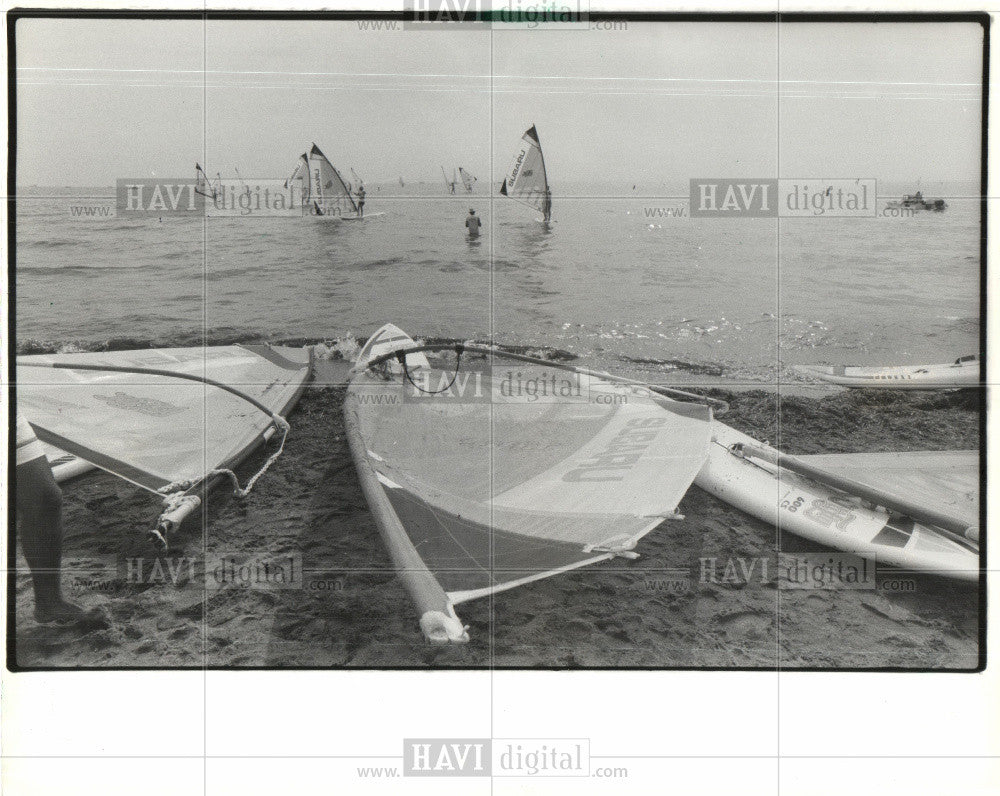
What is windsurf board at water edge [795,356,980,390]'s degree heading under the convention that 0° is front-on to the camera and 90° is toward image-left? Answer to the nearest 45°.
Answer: approximately 90°
